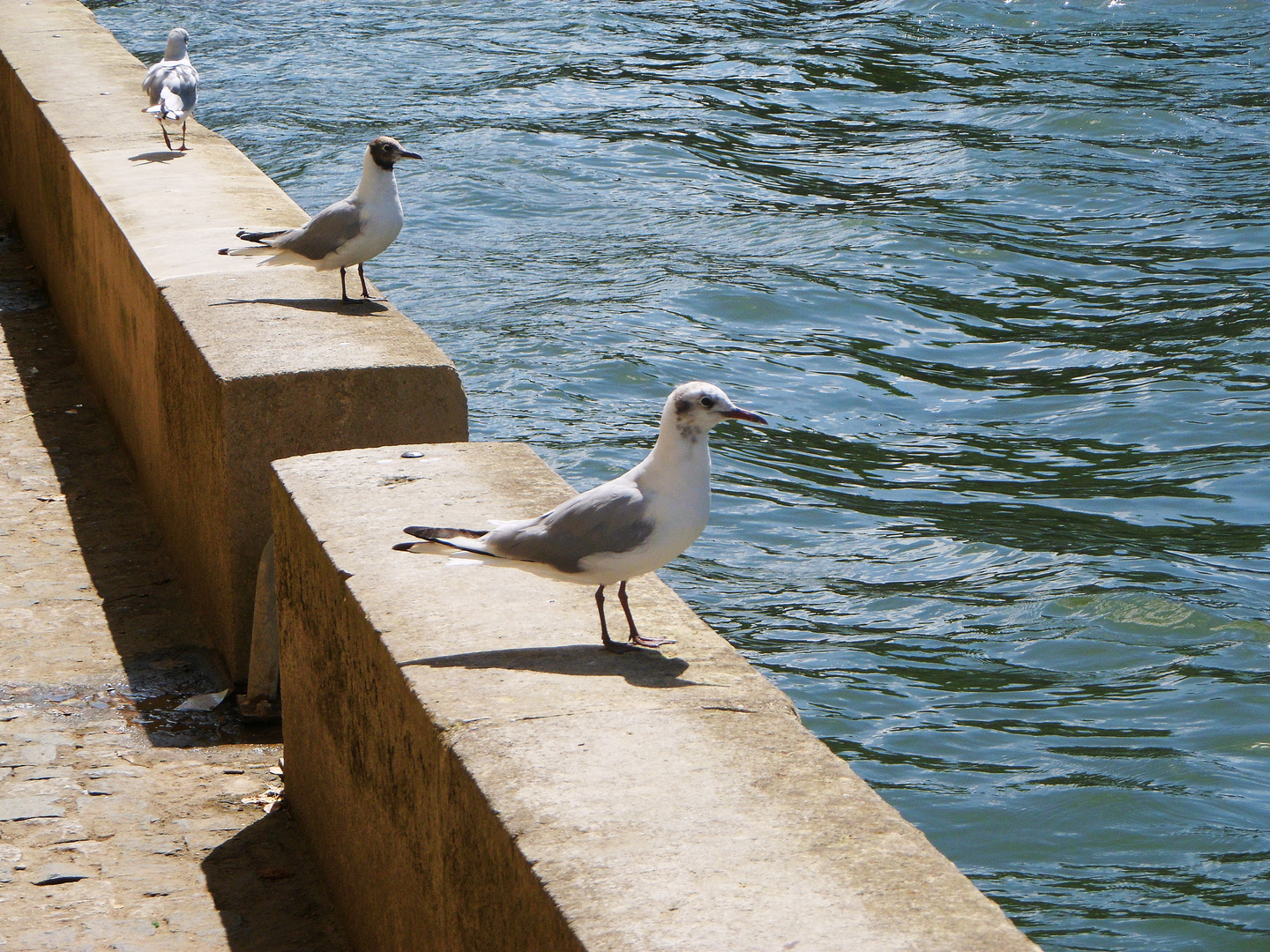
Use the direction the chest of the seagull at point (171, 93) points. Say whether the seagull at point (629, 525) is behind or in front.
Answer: behind

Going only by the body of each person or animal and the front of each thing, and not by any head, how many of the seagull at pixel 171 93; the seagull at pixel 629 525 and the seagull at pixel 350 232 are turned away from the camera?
1

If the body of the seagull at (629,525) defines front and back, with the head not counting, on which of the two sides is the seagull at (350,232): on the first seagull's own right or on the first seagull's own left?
on the first seagull's own left

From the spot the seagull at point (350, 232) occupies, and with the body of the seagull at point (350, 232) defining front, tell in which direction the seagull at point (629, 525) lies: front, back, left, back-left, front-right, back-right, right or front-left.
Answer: right

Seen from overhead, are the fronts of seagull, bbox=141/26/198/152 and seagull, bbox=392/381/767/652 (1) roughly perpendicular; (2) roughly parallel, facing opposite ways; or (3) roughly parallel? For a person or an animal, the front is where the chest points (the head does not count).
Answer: roughly perpendicular

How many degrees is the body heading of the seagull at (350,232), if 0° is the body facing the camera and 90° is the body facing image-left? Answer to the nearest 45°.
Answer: approximately 270°

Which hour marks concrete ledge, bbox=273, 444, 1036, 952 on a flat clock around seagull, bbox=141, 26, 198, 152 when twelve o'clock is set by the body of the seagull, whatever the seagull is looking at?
The concrete ledge is roughly at 6 o'clock from the seagull.

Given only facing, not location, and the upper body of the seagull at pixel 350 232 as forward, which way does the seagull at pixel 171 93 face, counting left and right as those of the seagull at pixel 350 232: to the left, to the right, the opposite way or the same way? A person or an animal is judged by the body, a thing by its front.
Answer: to the left

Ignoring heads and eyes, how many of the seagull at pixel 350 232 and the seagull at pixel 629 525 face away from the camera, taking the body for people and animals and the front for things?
0

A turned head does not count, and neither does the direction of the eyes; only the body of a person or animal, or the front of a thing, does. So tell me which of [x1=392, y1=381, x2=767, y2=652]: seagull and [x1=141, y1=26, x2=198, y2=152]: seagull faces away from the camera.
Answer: [x1=141, y1=26, x2=198, y2=152]: seagull

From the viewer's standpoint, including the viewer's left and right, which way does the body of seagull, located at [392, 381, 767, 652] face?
facing to the right of the viewer

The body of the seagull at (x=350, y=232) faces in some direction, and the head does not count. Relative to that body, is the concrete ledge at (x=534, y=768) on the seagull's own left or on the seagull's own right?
on the seagull's own right

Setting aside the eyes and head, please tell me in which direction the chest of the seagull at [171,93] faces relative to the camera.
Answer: away from the camera
